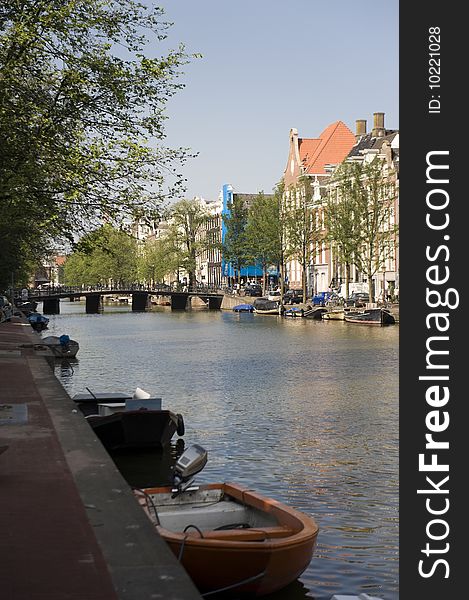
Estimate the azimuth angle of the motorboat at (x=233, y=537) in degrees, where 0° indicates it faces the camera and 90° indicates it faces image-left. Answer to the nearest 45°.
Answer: approximately 315°

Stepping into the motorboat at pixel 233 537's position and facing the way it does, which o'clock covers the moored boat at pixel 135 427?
The moored boat is roughly at 7 o'clock from the motorboat.

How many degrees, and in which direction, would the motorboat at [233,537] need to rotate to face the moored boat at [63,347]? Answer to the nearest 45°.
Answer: approximately 135° to its left
